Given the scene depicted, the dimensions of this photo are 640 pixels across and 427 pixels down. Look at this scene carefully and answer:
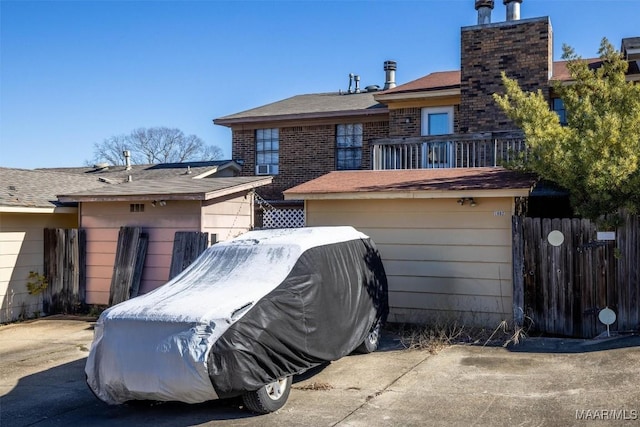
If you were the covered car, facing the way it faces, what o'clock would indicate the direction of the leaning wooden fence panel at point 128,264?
The leaning wooden fence panel is roughly at 4 o'clock from the covered car.

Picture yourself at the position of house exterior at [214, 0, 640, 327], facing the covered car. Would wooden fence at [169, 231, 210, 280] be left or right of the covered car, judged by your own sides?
right

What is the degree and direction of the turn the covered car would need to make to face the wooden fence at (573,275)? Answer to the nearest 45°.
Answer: approximately 180°

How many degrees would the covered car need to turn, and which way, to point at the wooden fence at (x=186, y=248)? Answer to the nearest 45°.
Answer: approximately 135° to its right

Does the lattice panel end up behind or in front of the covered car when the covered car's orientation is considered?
behind

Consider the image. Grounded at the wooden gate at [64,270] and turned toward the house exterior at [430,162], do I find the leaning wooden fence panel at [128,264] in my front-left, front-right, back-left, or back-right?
front-right

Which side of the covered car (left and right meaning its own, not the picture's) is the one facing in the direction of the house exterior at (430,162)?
back

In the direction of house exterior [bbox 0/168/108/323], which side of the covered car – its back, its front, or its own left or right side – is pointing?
right

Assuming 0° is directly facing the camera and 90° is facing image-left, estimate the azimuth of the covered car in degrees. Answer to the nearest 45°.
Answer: approximately 45°
